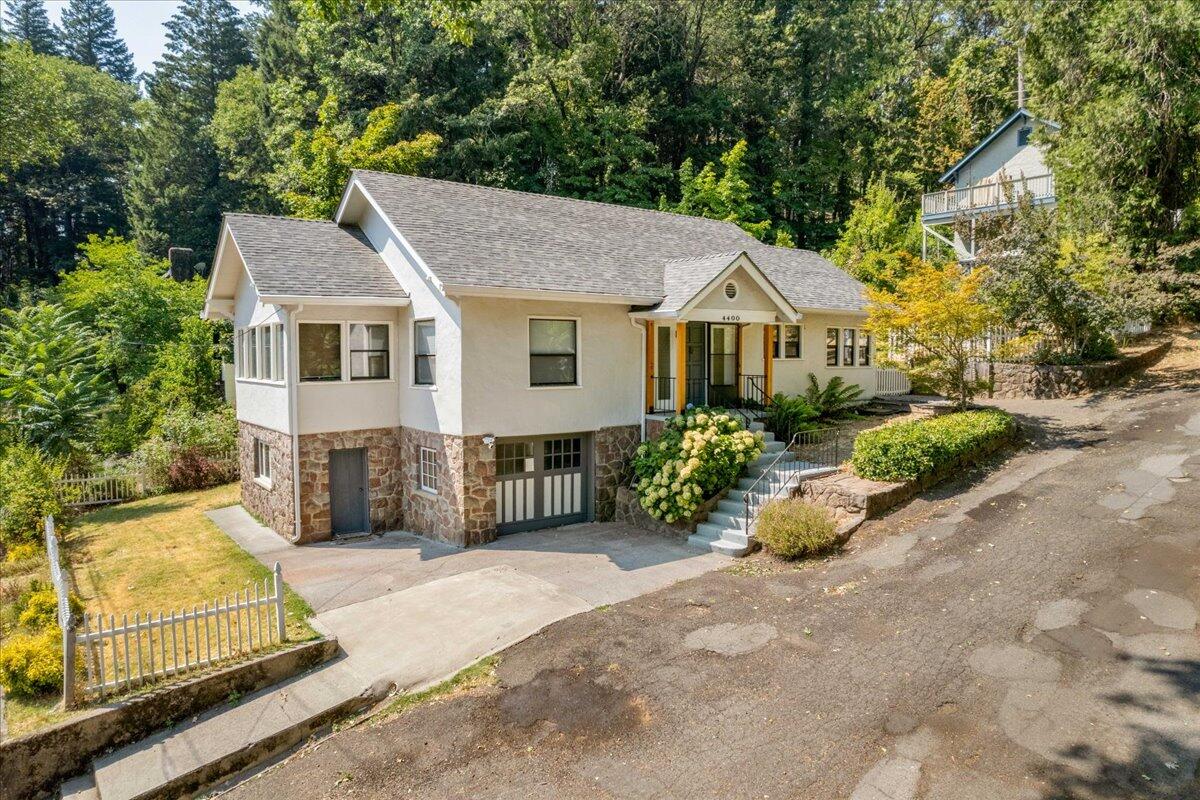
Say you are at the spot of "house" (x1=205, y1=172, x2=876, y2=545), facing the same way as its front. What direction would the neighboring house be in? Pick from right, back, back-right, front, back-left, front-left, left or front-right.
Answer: left

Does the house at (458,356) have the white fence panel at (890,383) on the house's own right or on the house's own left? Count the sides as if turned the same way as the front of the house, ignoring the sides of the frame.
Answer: on the house's own left

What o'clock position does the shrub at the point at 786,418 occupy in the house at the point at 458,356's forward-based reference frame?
The shrub is roughly at 10 o'clock from the house.

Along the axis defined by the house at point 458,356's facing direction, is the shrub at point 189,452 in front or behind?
behind

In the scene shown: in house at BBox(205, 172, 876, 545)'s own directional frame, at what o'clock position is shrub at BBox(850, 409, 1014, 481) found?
The shrub is roughly at 11 o'clock from the house.

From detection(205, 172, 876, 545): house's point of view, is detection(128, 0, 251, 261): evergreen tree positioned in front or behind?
behind

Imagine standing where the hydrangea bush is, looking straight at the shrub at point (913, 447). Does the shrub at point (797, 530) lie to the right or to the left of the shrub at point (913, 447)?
right

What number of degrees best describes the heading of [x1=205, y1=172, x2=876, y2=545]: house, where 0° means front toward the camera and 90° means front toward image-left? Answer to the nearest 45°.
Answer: approximately 315°

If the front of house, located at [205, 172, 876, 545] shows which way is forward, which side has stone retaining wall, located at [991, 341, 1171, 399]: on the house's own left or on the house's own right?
on the house's own left

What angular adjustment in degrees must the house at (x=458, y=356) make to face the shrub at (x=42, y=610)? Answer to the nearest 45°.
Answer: approximately 90° to its right

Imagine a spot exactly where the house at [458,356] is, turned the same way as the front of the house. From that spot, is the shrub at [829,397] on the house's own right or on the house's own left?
on the house's own left

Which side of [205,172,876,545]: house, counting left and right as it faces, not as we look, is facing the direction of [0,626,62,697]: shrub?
right
